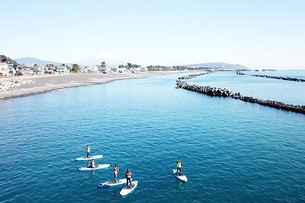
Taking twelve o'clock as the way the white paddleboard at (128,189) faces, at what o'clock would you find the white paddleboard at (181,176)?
the white paddleboard at (181,176) is roughly at 7 o'clock from the white paddleboard at (128,189).

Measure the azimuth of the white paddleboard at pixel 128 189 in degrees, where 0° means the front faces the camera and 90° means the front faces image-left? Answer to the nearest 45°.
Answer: approximately 45°

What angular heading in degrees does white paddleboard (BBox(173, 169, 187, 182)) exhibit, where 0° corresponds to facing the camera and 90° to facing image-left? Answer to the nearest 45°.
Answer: approximately 315°

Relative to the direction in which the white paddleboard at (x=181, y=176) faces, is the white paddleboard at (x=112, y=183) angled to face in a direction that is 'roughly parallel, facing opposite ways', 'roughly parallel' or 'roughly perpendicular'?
roughly perpendicular

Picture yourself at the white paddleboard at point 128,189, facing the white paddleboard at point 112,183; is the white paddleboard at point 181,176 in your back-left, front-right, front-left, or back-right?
back-right

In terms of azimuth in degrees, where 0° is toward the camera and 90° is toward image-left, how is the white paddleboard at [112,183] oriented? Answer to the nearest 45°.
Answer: approximately 45°

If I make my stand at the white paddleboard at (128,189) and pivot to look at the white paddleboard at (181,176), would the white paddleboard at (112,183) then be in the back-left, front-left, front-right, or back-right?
back-left

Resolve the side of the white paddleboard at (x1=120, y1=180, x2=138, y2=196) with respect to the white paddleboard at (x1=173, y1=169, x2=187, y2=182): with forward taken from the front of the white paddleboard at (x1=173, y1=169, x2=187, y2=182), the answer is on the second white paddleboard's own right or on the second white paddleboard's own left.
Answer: on the second white paddleboard's own right
